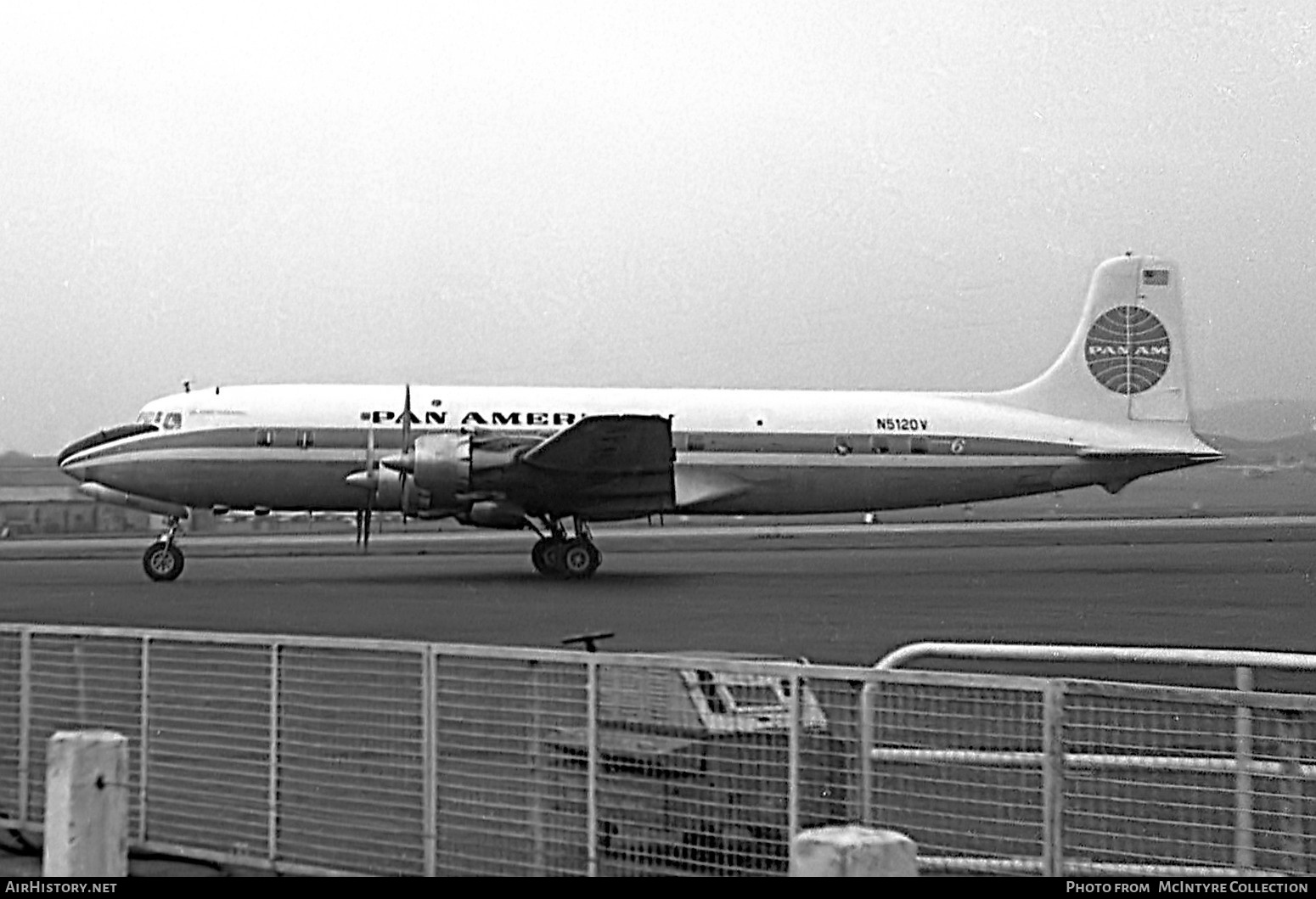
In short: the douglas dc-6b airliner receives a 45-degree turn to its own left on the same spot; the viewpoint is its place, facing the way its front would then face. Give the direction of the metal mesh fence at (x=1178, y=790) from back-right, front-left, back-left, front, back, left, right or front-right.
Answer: front-left

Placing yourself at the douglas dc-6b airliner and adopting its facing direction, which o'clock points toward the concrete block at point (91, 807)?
The concrete block is roughly at 9 o'clock from the douglas dc-6b airliner.

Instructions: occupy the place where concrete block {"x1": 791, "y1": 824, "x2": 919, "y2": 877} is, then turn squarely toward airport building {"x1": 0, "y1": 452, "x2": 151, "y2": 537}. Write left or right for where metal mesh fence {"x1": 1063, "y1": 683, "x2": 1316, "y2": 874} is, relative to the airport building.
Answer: right

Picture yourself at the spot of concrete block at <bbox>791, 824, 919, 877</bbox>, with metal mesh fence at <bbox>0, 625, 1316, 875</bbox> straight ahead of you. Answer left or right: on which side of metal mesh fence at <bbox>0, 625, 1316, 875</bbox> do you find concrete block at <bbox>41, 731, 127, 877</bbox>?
left

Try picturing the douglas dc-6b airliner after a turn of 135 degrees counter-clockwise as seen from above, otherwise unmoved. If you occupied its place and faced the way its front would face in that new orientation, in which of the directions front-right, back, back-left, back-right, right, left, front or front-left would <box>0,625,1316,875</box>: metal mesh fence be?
front-right

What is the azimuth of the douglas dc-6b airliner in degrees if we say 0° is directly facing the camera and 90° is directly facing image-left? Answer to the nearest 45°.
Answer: approximately 90°

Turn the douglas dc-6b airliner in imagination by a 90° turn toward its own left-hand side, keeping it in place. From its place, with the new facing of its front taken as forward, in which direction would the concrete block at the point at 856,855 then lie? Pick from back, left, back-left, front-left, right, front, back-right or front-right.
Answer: front

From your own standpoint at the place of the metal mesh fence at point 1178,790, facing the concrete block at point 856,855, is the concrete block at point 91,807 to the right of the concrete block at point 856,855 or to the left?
right

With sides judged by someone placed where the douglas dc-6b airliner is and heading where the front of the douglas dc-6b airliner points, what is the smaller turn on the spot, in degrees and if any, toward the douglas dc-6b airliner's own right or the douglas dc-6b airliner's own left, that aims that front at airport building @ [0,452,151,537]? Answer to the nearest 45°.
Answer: approximately 45° to the douglas dc-6b airliner's own right
